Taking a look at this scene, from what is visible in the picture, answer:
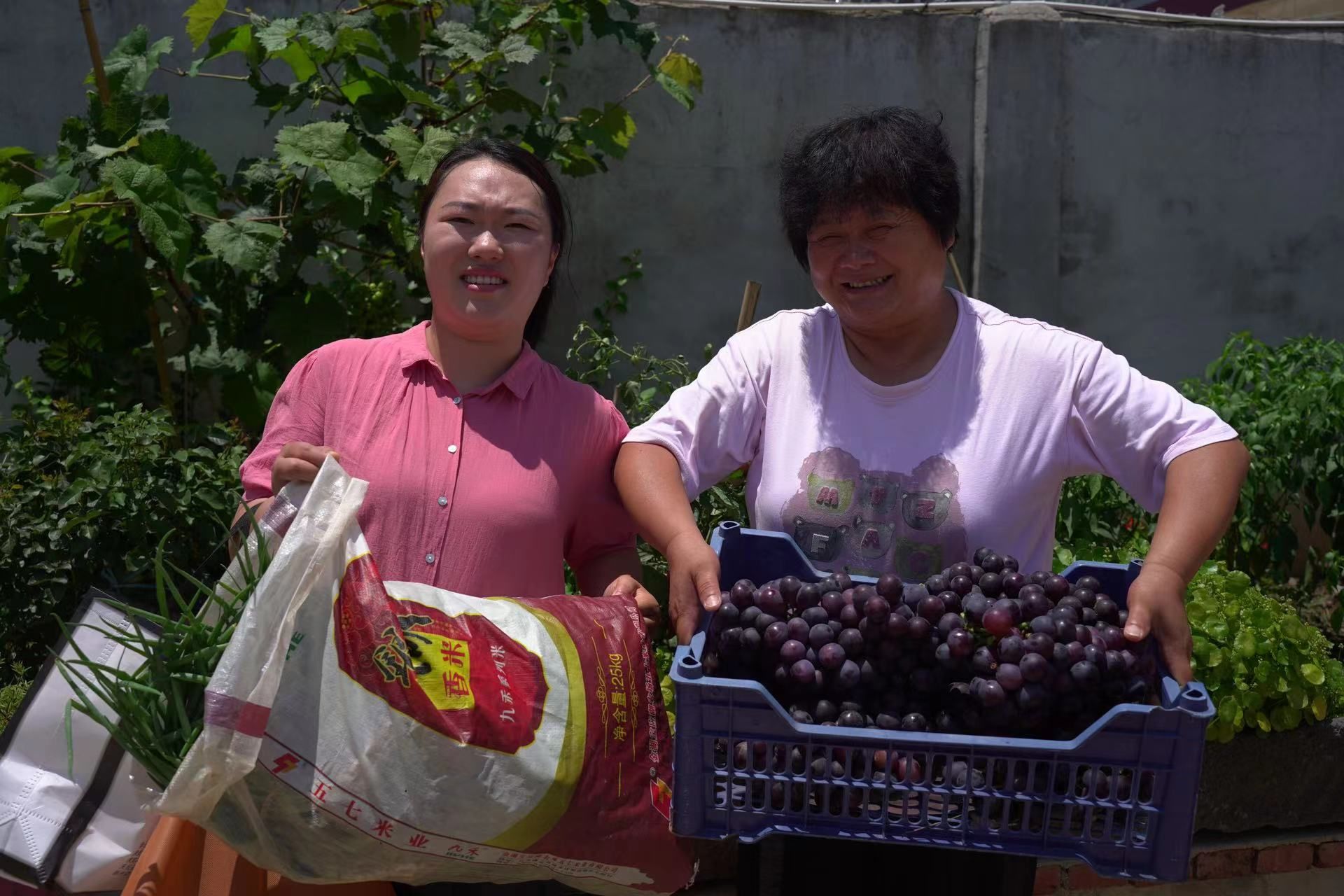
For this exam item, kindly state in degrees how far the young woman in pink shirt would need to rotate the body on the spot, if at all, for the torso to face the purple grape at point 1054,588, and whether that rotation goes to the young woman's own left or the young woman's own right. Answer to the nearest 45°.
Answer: approximately 45° to the young woman's own left

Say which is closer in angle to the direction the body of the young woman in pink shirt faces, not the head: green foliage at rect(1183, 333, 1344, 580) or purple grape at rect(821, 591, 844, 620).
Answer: the purple grape

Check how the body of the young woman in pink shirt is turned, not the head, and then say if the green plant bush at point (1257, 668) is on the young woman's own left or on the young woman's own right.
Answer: on the young woman's own left

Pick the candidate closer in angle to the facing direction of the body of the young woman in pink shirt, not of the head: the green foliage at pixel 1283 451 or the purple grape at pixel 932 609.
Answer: the purple grape

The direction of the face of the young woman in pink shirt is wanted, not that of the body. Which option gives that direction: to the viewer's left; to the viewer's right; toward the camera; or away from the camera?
toward the camera

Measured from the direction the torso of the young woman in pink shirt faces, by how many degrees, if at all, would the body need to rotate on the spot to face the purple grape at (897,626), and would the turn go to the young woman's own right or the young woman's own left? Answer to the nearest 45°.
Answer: approximately 45° to the young woman's own left

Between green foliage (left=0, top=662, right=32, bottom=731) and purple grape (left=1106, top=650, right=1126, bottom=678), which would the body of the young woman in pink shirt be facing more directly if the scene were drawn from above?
the purple grape

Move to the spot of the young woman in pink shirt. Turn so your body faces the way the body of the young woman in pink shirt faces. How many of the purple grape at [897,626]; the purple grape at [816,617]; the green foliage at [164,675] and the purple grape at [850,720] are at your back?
0

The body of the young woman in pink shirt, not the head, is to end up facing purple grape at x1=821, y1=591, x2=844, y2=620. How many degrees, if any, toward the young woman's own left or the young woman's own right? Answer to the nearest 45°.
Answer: approximately 45° to the young woman's own left

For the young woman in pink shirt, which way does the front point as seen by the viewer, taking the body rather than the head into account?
toward the camera

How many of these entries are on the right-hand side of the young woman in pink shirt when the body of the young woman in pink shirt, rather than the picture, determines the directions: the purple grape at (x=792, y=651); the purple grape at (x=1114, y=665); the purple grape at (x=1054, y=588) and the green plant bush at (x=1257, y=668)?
0

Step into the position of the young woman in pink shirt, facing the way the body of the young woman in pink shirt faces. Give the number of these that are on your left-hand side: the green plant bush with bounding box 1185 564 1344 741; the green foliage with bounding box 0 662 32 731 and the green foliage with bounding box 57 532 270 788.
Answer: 1

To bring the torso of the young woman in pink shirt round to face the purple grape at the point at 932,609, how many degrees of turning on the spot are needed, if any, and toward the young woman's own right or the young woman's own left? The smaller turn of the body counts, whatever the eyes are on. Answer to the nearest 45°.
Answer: approximately 45° to the young woman's own left

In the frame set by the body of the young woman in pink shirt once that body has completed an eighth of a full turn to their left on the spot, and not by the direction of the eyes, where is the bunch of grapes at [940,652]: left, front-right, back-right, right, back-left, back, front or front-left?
front

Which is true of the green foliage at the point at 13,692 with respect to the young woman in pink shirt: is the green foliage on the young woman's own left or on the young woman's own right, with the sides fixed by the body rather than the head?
on the young woman's own right

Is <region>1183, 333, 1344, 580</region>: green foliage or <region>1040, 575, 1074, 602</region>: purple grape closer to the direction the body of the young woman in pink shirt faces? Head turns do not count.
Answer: the purple grape

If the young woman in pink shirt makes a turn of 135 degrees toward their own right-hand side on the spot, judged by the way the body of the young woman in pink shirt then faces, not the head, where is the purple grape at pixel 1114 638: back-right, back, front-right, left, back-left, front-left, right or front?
back
